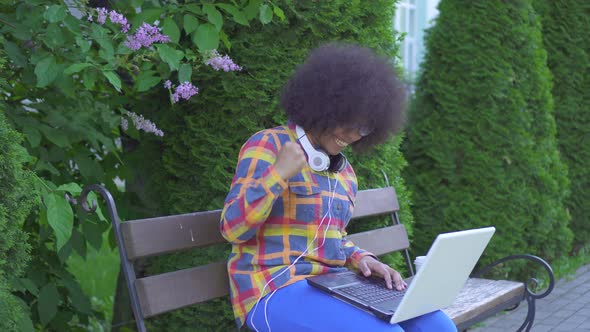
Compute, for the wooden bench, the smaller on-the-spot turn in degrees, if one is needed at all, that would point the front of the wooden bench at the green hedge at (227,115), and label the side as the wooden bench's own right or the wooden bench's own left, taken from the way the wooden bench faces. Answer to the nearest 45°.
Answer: approximately 135° to the wooden bench's own left

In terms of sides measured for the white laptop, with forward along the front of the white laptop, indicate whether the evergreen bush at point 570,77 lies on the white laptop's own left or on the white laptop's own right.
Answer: on the white laptop's own right

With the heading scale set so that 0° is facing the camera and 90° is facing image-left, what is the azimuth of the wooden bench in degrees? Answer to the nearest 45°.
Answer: approximately 315°

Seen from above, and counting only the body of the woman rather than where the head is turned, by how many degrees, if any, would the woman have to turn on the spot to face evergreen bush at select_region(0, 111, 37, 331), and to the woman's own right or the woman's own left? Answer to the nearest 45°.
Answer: approximately 90° to the woman's own right

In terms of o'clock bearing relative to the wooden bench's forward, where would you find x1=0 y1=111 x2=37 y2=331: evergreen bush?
The evergreen bush is roughly at 3 o'clock from the wooden bench.

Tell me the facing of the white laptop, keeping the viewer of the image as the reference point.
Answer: facing away from the viewer and to the left of the viewer

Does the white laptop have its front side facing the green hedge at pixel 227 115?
yes

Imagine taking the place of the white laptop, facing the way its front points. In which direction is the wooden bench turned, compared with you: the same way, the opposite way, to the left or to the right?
the opposite way

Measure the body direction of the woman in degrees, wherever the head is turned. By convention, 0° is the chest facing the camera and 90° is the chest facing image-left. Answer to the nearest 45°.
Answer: approximately 315°

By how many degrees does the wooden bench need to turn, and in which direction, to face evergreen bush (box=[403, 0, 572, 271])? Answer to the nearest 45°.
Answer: approximately 90° to its left
